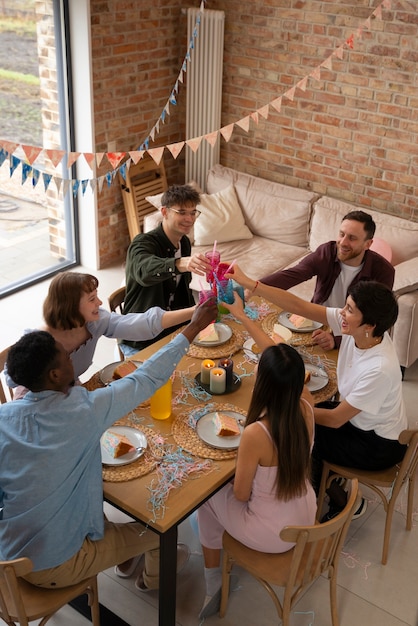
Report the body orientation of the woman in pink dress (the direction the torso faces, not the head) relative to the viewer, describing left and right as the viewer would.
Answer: facing away from the viewer and to the left of the viewer

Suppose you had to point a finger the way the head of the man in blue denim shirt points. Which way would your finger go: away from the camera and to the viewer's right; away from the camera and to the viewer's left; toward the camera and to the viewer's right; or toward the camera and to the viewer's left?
away from the camera and to the viewer's right

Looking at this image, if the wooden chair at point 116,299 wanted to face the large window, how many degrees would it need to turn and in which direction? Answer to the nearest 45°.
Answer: approximately 135° to its left

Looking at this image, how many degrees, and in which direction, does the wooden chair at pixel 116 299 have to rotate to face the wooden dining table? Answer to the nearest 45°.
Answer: approximately 45° to its right

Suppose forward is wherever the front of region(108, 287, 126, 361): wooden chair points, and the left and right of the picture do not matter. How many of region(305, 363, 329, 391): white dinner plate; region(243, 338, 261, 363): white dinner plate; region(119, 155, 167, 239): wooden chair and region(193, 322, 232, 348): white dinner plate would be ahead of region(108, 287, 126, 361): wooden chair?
3

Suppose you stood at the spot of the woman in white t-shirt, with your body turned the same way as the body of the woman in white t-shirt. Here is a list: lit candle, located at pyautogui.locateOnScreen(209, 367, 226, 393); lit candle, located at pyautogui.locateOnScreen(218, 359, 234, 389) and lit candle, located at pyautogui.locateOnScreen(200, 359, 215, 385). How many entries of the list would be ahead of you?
3

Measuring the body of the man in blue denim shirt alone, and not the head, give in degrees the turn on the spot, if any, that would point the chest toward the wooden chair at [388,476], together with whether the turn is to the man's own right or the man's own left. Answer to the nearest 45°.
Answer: approximately 45° to the man's own right

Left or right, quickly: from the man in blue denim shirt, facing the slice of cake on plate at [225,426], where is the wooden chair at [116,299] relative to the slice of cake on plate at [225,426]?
left

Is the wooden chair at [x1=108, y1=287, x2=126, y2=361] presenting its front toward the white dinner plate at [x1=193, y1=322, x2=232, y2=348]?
yes

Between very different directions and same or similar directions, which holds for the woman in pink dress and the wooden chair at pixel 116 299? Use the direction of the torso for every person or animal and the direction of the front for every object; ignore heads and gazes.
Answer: very different directions

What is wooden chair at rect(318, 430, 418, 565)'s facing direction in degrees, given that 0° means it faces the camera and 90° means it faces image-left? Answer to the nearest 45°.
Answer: approximately 135°

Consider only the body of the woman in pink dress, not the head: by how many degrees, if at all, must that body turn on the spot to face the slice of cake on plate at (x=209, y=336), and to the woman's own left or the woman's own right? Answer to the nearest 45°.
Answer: approximately 45° to the woman's own right

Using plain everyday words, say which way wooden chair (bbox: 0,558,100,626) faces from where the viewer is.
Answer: facing away from the viewer and to the right of the viewer
